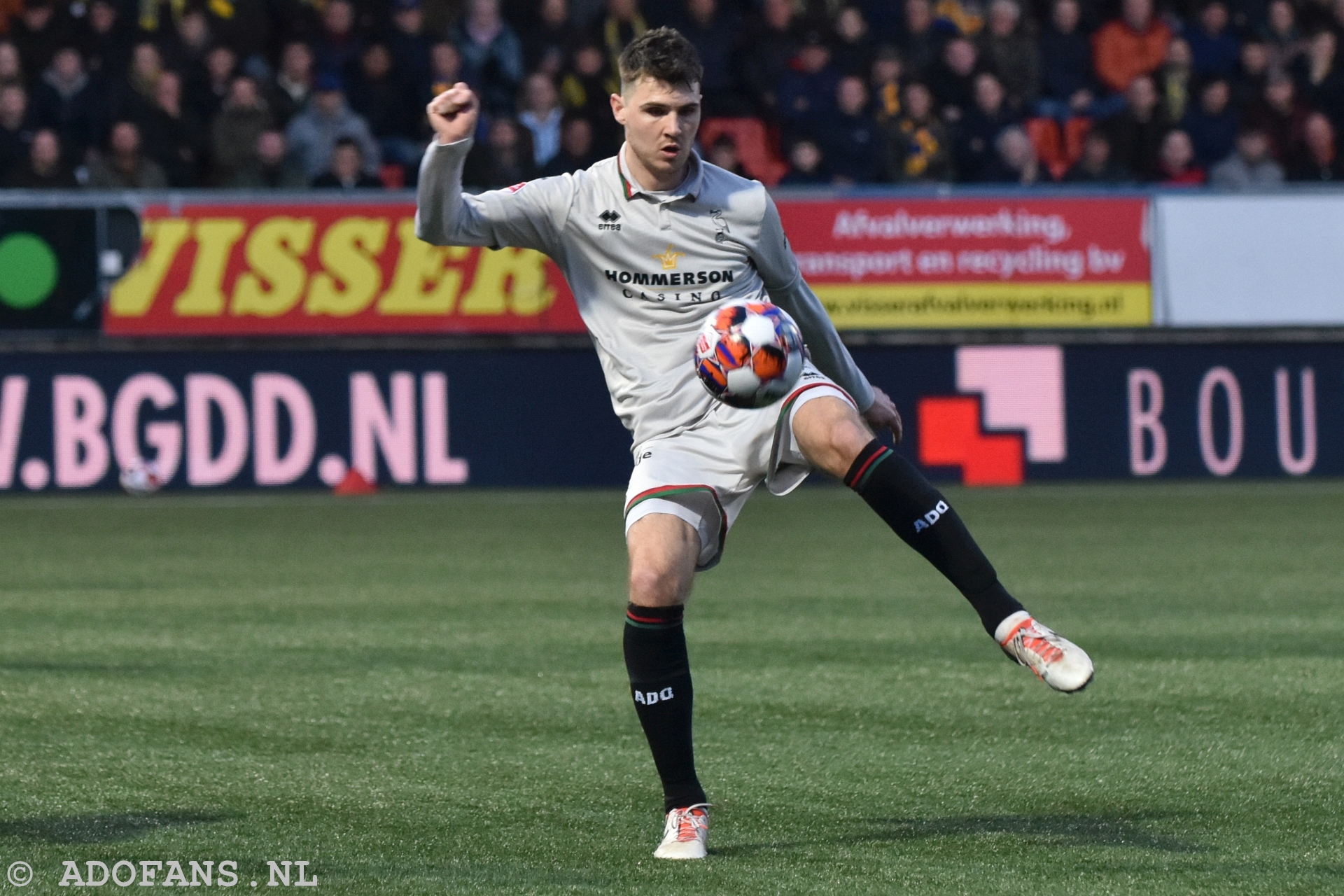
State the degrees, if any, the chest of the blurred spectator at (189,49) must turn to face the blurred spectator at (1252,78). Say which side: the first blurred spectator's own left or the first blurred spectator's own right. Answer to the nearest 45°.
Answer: approximately 90° to the first blurred spectator's own left

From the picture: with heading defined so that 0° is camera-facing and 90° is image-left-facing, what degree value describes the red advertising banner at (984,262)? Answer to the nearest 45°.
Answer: approximately 0°

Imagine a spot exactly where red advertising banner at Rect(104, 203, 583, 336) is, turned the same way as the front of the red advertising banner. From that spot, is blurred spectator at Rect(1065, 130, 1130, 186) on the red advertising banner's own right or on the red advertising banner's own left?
on the red advertising banner's own left

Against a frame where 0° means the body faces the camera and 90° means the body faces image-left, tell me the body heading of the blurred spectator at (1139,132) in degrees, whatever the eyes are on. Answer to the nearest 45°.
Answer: approximately 0°
